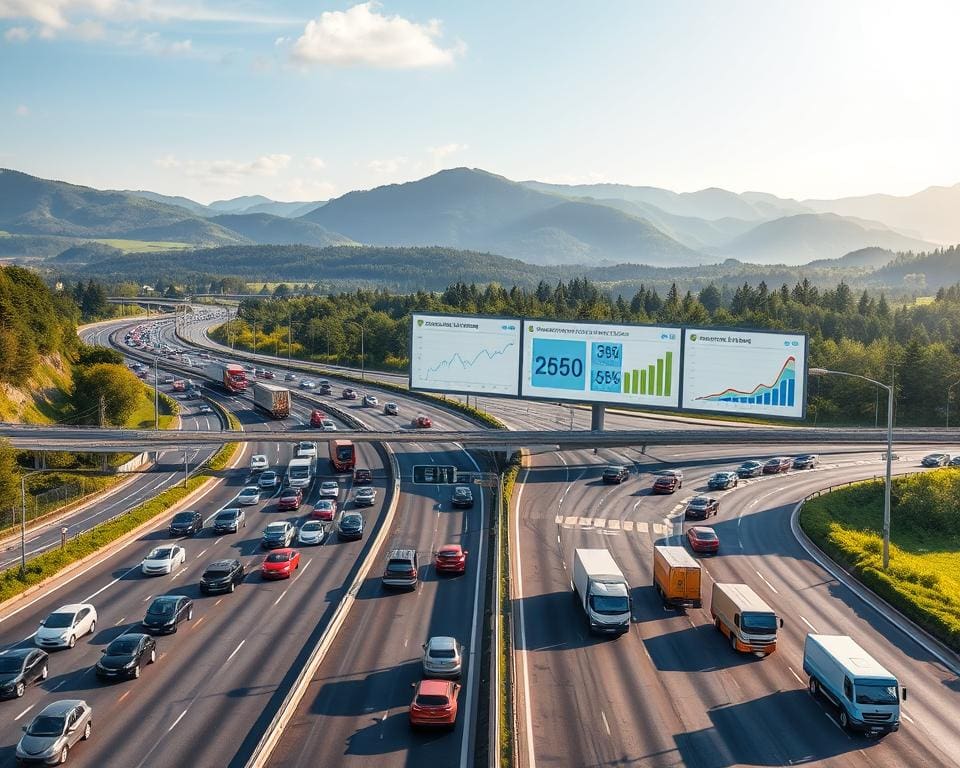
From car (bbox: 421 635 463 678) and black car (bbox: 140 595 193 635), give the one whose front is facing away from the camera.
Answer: the car

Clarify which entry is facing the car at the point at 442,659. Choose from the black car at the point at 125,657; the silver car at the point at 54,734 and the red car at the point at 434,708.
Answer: the red car

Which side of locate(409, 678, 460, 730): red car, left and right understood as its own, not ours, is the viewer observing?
back

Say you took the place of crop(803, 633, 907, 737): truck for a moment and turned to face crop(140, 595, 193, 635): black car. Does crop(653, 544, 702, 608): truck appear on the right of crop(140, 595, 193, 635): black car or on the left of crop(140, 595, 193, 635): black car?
right

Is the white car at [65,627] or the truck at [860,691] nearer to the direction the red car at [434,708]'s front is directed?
the white car

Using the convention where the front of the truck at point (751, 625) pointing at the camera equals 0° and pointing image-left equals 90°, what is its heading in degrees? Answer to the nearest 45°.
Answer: approximately 315°

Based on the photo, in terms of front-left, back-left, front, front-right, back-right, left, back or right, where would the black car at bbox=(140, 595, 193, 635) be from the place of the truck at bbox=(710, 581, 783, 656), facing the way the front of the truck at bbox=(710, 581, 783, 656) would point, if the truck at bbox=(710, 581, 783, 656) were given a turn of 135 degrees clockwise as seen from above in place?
front

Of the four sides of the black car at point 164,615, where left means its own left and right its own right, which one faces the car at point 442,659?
left

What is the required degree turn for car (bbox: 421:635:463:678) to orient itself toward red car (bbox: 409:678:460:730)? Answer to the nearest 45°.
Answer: approximately 180°

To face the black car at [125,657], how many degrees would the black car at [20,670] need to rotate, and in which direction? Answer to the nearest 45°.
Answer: approximately 135° to its left

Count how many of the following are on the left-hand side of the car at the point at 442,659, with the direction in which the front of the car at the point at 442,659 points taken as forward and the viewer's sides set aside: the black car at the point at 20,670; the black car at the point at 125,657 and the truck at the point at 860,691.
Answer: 2

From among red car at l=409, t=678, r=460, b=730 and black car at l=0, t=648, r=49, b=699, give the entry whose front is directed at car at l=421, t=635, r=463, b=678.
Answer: the red car
